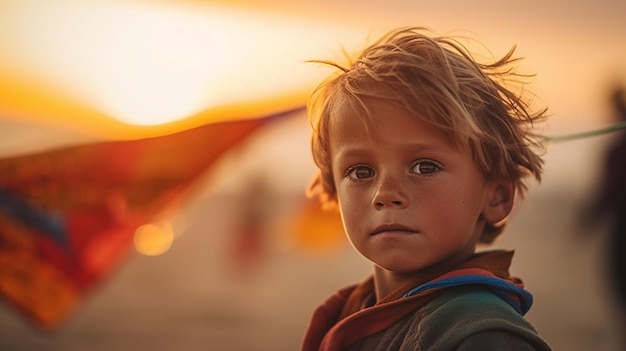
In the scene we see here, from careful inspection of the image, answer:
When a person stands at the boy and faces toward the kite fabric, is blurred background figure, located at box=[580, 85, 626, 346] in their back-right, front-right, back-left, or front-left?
front-right

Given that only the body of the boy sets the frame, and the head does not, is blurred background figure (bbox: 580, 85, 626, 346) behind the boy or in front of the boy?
behind

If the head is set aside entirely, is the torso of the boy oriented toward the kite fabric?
no

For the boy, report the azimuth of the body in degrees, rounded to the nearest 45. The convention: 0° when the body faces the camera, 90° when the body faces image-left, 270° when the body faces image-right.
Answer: approximately 45°

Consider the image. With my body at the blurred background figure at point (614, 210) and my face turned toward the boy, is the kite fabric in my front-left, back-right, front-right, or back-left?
front-right

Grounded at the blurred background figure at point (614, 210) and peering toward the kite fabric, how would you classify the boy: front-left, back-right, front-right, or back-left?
front-left

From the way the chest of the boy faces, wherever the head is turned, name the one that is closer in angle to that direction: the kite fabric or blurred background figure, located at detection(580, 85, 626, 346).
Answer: the kite fabric
